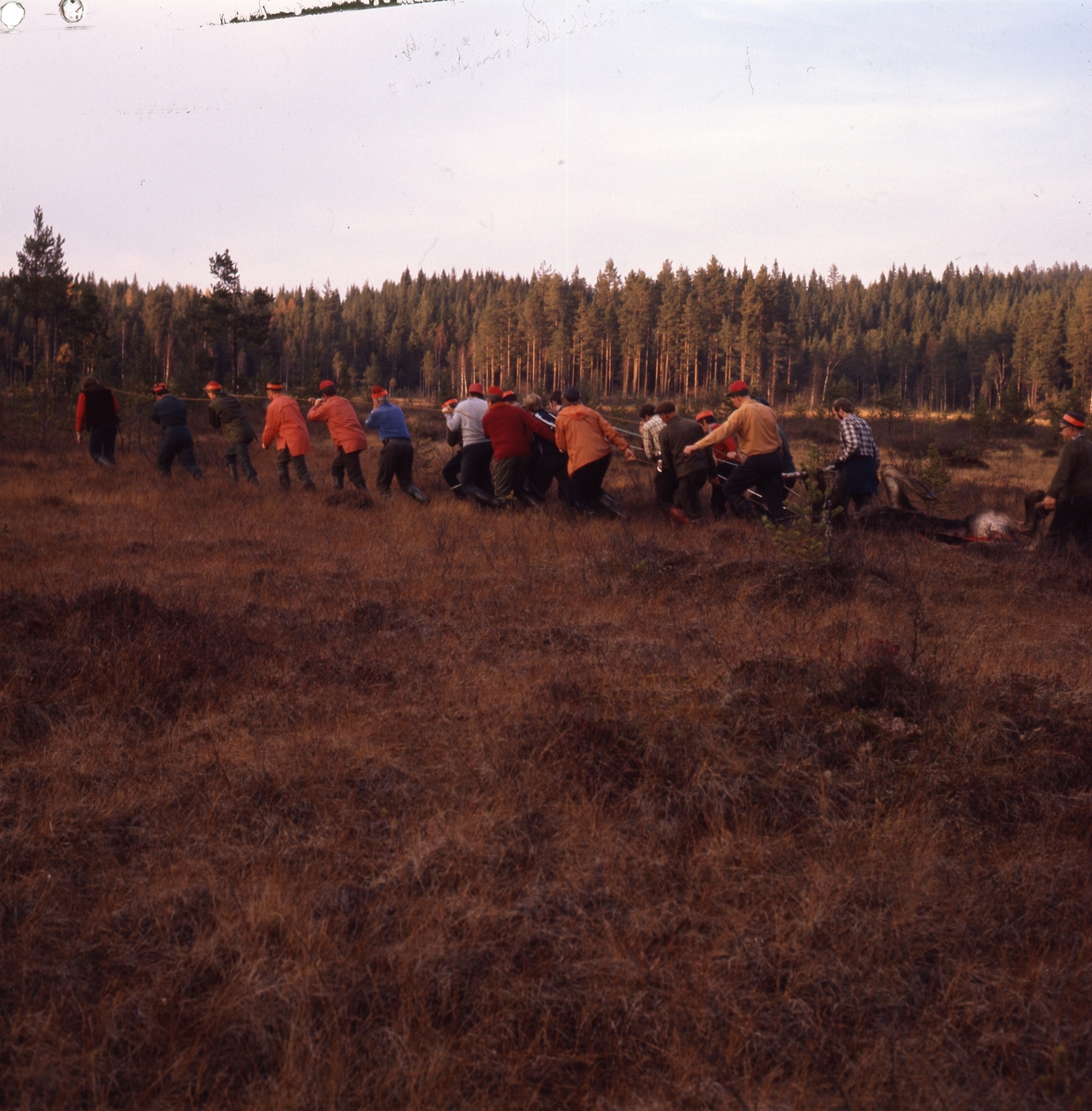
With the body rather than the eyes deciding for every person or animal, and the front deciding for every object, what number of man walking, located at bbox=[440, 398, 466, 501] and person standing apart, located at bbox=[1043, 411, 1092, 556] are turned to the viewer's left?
2

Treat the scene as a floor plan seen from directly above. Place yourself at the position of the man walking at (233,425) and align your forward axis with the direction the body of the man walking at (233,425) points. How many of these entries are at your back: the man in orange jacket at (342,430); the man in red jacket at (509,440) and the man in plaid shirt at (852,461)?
3

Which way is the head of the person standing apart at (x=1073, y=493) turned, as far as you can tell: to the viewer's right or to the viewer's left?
to the viewer's left

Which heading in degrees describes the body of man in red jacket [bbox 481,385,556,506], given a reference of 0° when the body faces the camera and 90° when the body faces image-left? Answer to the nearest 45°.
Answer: approximately 135°

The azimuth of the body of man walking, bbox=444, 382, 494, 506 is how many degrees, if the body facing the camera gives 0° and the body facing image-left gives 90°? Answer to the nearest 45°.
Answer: approximately 135°

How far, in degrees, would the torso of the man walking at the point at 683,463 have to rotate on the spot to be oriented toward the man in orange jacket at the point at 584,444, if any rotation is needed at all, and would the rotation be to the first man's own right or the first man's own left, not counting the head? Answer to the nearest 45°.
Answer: approximately 45° to the first man's own left

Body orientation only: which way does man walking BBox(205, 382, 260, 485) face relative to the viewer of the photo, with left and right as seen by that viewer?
facing away from the viewer and to the left of the viewer

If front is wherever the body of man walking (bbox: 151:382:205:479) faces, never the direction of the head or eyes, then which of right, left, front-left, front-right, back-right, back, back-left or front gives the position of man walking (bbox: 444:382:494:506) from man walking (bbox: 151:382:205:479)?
back

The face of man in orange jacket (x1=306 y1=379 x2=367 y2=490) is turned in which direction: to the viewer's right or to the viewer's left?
to the viewer's left

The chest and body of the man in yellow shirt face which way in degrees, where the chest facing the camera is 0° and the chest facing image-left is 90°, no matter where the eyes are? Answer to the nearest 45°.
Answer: approximately 135°

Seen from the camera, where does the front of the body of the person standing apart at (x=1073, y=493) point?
to the viewer's left

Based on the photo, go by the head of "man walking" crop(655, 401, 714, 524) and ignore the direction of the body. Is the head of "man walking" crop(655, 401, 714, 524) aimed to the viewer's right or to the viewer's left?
to the viewer's left

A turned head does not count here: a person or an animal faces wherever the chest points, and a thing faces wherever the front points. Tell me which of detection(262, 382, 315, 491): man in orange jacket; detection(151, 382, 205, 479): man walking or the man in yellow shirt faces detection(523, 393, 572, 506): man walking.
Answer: the man in yellow shirt

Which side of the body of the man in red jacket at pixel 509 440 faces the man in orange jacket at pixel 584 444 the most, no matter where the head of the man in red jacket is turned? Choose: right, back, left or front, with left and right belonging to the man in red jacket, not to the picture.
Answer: back

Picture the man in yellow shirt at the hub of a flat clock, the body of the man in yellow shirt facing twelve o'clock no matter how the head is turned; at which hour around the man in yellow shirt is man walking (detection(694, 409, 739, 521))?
The man walking is roughly at 1 o'clock from the man in yellow shirt.
